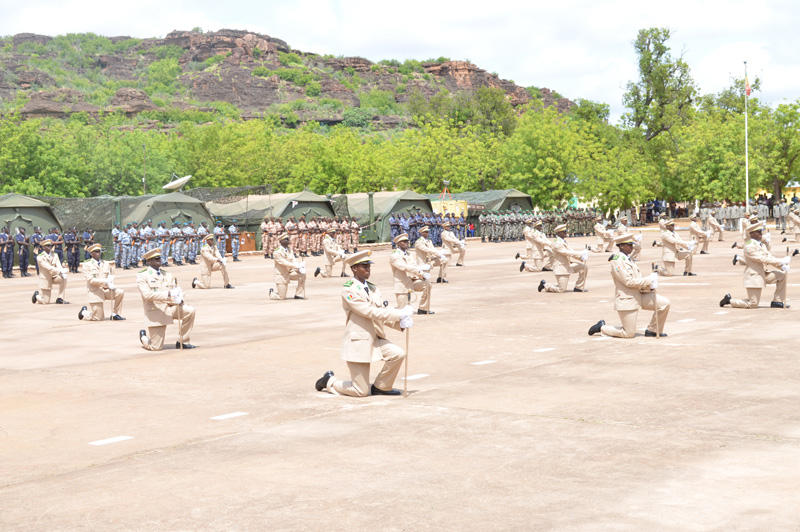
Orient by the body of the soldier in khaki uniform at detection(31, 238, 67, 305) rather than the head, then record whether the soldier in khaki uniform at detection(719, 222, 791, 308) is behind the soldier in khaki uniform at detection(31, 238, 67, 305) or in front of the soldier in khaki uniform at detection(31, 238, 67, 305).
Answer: in front

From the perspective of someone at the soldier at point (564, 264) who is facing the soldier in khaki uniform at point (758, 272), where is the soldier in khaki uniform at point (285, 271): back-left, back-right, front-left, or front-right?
back-right

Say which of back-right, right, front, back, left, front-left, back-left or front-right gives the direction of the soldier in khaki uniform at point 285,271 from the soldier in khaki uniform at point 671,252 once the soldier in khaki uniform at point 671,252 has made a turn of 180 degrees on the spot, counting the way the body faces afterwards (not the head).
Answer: front-left

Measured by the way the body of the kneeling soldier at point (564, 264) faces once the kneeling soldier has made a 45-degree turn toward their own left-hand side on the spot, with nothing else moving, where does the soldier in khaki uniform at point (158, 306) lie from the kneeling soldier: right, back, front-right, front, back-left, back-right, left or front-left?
back

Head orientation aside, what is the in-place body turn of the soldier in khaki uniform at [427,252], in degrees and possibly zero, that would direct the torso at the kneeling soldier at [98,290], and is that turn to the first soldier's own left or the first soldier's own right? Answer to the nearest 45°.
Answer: approximately 90° to the first soldier's own right

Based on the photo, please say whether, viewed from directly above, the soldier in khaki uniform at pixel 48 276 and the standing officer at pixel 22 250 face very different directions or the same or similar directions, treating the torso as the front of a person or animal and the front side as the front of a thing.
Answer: same or similar directions
